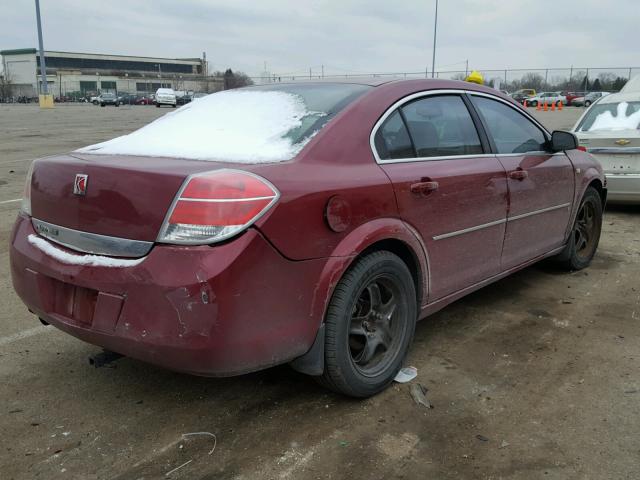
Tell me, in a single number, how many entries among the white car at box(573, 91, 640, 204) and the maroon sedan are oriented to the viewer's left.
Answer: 0

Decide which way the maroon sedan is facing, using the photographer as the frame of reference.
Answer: facing away from the viewer and to the right of the viewer

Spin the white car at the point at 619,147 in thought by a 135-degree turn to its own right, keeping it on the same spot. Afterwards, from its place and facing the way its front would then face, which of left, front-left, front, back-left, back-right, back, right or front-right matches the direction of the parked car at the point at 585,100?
back-left

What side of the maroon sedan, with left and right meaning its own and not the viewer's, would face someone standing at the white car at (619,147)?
front

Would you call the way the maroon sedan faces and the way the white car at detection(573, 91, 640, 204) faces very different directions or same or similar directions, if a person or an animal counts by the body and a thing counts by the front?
same or similar directions

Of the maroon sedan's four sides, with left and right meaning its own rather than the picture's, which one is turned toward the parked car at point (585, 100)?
front

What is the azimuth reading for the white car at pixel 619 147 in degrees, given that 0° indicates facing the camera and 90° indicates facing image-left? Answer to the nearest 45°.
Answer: approximately 180°

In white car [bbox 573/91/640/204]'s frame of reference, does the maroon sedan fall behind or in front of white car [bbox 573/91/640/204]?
behind
